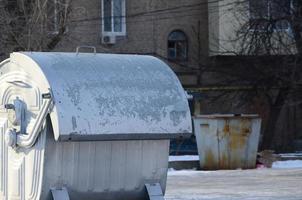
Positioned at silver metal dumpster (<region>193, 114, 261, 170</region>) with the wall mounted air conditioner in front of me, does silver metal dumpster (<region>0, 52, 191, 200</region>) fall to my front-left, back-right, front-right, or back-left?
back-left

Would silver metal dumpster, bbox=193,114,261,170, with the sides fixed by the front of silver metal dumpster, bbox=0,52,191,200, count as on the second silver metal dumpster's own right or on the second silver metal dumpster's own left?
on the second silver metal dumpster's own left

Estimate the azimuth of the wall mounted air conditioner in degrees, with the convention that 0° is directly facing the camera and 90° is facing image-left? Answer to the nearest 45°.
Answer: approximately 0°

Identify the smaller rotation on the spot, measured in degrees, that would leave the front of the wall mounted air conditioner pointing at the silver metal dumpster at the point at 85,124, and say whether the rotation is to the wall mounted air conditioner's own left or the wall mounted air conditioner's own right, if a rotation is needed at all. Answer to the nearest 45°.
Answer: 0° — it already faces it

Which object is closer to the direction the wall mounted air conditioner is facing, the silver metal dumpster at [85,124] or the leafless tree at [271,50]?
the silver metal dumpster

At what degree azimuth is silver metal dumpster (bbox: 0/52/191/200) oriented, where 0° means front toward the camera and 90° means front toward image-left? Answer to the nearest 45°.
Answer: approximately 315°

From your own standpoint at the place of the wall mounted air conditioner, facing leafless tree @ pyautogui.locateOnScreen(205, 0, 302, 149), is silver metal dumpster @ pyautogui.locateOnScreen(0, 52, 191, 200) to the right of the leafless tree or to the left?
right

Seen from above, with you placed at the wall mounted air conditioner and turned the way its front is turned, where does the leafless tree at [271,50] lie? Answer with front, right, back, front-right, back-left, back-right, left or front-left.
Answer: front-left
